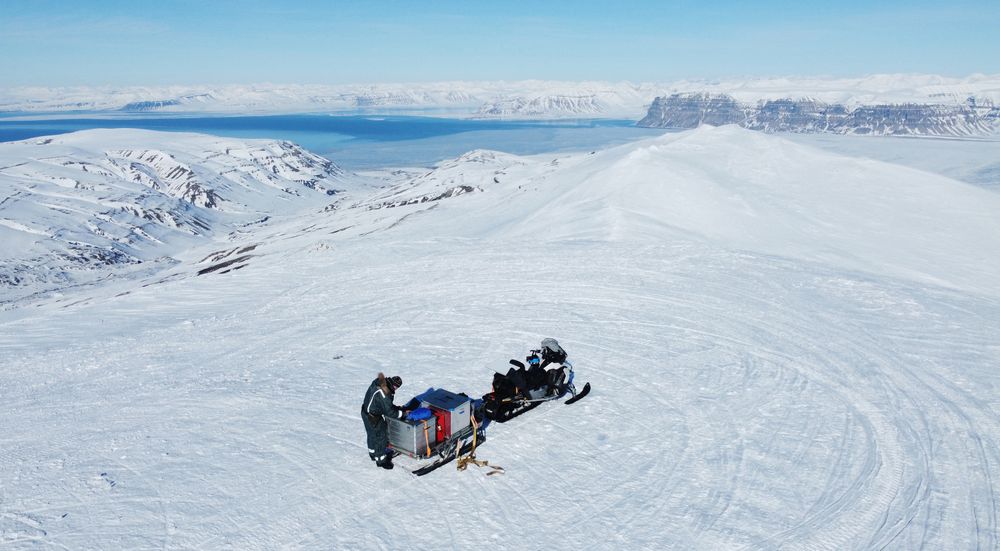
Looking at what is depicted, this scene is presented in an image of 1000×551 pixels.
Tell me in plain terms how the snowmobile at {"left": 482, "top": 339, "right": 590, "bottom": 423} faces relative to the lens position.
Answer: facing away from the viewer and to the right of the viewer

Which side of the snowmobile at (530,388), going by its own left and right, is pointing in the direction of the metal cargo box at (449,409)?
back

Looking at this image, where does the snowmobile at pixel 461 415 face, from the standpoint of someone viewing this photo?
facing away from the viewer and to the right of the viewer

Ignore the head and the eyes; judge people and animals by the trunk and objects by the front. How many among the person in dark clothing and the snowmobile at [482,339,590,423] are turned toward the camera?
0

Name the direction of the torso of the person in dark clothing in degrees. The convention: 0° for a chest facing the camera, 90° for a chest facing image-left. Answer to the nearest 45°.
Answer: approximately 270°

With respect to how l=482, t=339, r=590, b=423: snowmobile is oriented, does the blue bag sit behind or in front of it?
behind

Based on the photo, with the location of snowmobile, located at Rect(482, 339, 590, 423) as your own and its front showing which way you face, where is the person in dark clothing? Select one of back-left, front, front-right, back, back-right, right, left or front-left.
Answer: back
